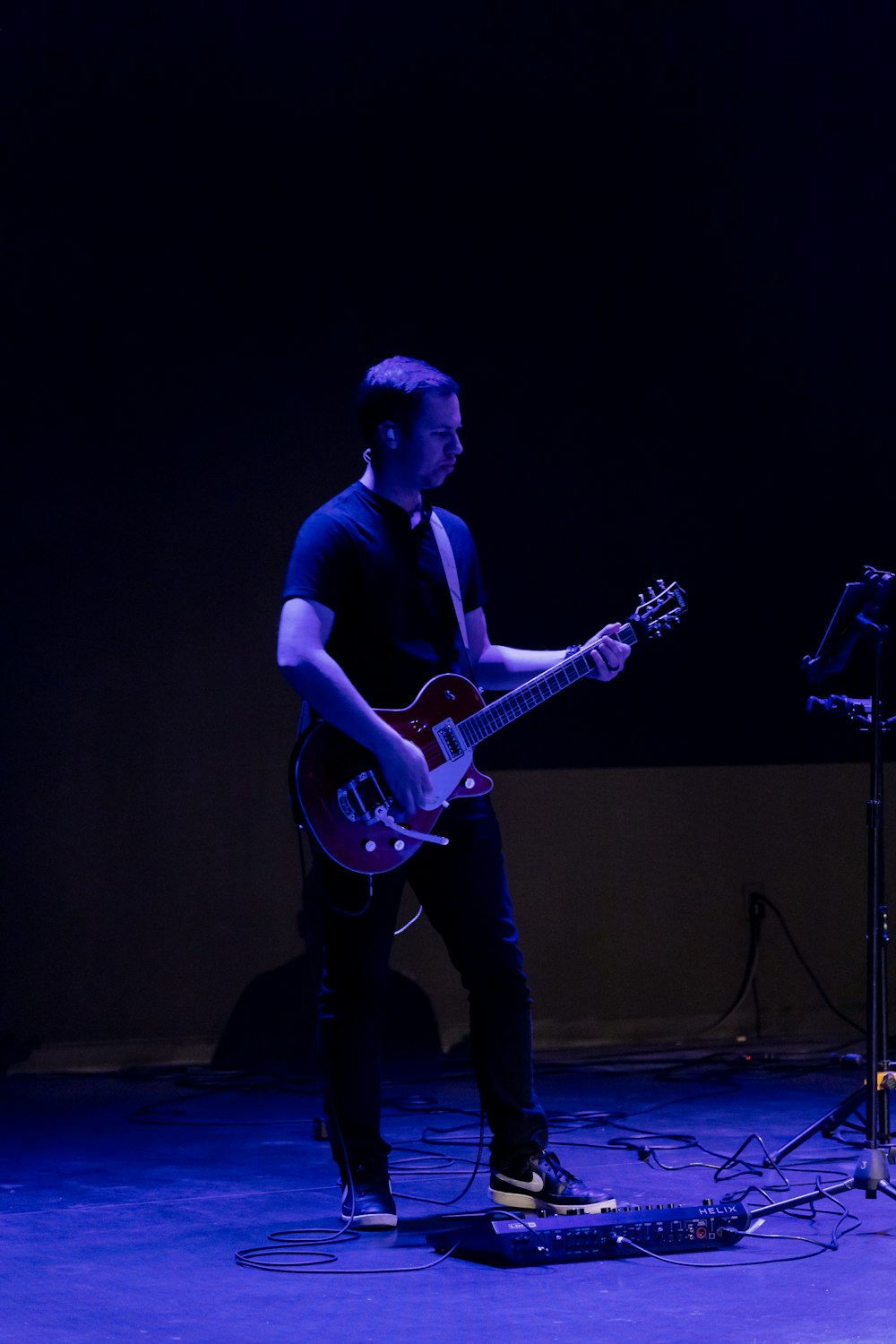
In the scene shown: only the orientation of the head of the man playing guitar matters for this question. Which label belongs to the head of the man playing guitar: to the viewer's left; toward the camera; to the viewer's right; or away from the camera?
to the viewer's right

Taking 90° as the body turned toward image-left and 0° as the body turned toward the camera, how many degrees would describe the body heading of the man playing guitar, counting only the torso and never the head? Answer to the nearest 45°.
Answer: approximately 315°

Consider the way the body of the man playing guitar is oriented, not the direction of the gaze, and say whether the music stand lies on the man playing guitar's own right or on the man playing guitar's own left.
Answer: on the man playing guitar's own left
